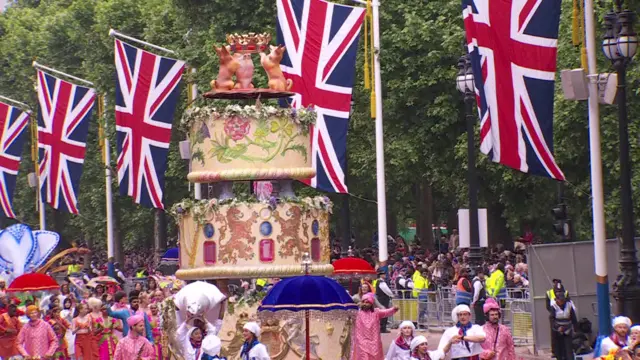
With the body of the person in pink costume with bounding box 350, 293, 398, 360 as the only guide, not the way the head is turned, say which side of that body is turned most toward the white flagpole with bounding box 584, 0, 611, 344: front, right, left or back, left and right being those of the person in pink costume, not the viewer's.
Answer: left

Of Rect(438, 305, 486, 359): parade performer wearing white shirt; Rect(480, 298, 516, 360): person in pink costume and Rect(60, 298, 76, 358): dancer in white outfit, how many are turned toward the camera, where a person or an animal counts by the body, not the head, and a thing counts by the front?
3

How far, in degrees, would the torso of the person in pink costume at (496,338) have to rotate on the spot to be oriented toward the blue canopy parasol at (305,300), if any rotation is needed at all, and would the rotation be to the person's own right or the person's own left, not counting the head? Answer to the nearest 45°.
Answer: approximately 90° to the person's own right

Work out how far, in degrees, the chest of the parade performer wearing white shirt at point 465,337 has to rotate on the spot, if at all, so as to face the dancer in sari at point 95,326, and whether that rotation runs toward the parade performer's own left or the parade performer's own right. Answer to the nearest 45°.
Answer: approximately 135° to the parade performer's own right

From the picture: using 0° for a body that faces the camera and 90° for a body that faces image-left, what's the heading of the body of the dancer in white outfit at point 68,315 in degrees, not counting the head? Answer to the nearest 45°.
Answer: approximately 0°

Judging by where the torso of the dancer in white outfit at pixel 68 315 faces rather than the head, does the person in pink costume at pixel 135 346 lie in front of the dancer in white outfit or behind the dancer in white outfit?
in front

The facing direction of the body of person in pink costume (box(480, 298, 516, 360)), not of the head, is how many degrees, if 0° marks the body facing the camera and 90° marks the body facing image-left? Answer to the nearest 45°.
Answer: approximately 0°

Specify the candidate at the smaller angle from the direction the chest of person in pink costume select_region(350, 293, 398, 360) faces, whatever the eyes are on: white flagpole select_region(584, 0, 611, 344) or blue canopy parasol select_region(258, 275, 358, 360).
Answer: the blue canopy parasol
